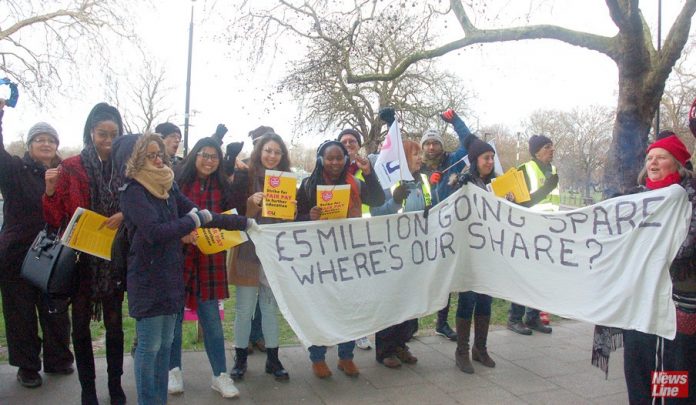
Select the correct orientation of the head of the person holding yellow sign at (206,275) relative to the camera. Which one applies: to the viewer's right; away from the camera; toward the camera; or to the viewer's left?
toward the camera

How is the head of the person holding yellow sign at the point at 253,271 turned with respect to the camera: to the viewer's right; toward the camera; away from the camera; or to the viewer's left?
toward the camera

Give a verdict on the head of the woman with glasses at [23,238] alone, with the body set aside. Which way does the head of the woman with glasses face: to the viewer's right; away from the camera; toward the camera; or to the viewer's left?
toward the camera

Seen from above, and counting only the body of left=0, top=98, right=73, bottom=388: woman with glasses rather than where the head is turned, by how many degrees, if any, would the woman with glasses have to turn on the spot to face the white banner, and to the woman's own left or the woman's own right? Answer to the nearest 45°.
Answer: approximately 45° to the woman's own left

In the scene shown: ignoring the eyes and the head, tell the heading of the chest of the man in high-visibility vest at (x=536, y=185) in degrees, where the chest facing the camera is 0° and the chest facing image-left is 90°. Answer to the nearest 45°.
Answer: approximately 315°

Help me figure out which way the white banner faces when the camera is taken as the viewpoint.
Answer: facing the viewer

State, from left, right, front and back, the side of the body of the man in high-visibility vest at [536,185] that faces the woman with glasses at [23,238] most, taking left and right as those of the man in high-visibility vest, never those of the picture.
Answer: right

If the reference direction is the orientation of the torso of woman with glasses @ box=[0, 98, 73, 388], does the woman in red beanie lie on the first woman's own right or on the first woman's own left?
on the first woman's own left

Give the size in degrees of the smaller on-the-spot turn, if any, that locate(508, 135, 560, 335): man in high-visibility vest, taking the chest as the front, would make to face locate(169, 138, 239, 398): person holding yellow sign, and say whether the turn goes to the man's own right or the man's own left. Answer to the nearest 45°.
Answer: approximately 90° to the man's own right

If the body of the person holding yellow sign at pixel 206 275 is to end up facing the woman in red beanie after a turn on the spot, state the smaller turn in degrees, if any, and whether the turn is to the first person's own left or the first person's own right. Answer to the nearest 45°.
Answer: approximately 45° to the first person's own left

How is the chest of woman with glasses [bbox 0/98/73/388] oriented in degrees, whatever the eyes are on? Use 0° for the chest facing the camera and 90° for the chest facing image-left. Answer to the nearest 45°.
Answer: approximately 0°
